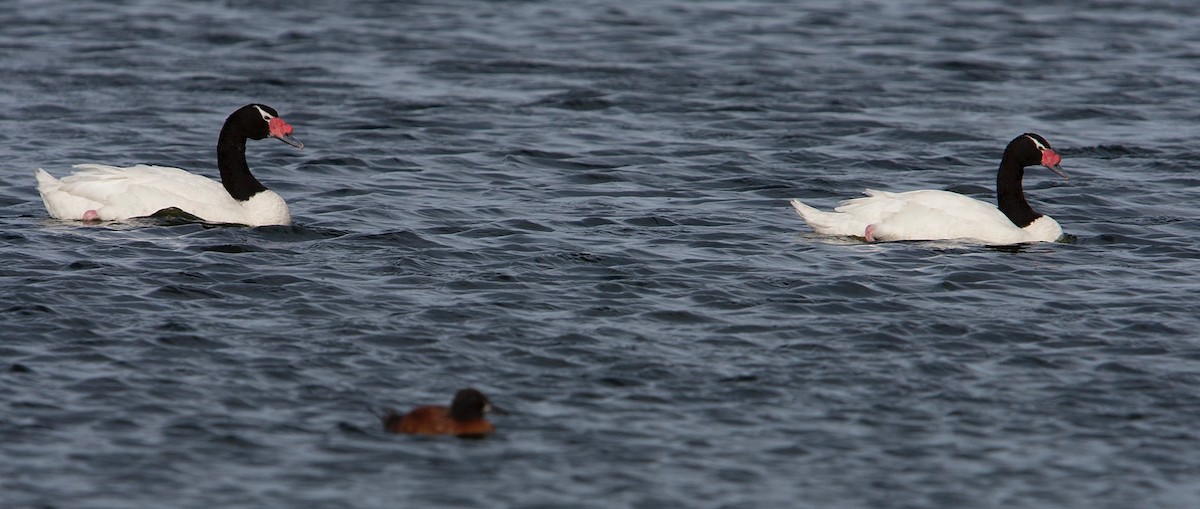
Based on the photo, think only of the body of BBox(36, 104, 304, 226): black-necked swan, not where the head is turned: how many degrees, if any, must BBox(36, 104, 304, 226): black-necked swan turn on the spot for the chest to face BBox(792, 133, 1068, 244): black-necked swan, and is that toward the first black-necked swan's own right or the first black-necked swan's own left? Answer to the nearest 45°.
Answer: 0° — it already faces it

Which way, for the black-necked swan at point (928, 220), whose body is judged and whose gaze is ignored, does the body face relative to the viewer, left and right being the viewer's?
facing to the right of the viewer

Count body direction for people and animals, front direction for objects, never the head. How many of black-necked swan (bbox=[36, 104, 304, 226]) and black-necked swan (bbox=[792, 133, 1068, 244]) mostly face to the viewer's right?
2

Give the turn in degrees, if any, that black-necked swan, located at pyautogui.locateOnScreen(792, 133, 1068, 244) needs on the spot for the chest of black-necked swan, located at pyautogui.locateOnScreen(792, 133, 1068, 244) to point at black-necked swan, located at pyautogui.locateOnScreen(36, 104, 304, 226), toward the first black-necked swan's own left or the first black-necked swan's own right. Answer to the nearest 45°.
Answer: approximately 180°

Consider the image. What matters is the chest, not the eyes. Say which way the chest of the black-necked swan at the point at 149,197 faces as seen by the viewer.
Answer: to the viewer's right
